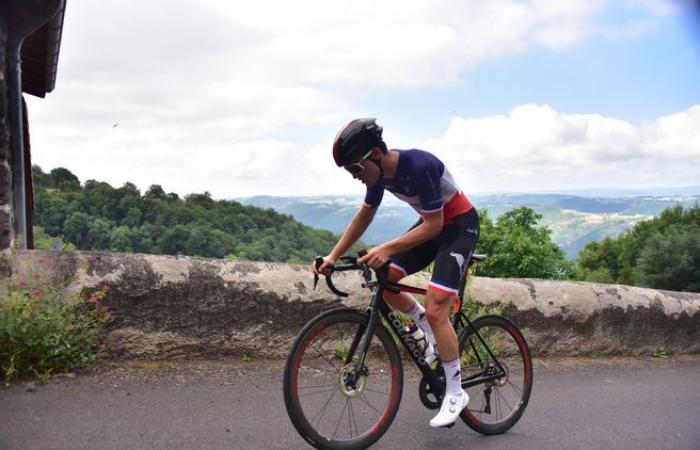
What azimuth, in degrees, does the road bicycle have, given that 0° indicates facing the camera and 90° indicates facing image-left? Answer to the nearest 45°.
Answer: approximately 45°

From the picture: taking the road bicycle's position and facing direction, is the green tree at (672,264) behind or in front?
behind

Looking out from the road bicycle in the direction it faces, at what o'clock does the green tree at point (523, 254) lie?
The green tree is roughly at 5 o'clock from the road bicycle.

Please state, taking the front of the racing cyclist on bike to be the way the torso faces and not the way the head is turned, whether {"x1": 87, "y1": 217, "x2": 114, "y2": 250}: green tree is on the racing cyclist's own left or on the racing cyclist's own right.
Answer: on the racing cyclist's own right

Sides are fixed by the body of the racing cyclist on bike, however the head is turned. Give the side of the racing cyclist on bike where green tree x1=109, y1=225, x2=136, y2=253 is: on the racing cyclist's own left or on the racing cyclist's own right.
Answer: on the racing cyclist's own right

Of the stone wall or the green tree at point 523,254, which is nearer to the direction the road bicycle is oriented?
the stone wall

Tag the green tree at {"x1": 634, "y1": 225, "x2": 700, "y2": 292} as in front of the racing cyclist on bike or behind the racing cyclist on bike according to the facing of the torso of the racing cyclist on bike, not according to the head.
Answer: behind

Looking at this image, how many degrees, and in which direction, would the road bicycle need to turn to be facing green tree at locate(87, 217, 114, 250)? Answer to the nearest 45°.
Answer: approximately 90° to its right

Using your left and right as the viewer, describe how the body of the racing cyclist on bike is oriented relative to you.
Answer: facing the viewer and to the left of the viewer

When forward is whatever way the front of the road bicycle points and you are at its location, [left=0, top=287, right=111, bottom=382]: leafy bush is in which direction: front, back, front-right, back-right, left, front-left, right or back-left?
front-right

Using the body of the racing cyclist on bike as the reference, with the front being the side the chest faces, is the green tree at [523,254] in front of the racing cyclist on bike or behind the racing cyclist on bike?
behind
